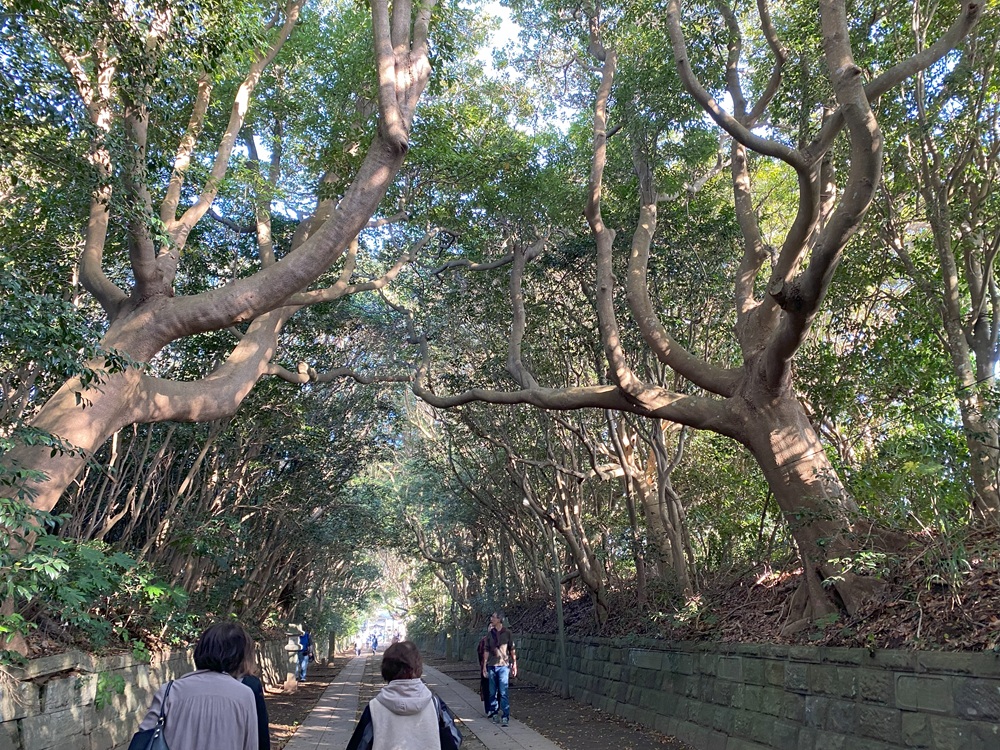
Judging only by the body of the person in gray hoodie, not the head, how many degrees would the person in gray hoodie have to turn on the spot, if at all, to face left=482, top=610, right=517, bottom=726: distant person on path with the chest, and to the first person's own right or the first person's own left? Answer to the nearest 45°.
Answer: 0° — they already face them

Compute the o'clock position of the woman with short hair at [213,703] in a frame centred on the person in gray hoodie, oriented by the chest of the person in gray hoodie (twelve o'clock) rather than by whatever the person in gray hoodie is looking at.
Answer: The woman with short hair is roughly at 8 o'clock from the person in gray hoodie.

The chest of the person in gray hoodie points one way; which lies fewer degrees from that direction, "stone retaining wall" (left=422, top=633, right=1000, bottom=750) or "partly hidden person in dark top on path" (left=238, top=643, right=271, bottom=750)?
the stone retaining wall

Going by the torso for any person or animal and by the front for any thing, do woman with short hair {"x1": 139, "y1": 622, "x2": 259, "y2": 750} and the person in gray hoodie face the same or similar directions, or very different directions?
same or similar directions

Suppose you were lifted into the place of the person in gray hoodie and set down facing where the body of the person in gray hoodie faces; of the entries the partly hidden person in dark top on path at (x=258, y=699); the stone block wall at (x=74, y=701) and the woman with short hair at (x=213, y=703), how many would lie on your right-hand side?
0

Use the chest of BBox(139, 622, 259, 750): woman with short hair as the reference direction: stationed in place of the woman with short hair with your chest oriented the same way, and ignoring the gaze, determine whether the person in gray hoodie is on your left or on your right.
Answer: on your right

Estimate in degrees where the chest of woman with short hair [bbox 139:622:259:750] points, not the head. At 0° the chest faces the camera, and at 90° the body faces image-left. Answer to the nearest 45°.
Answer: approximately 180°

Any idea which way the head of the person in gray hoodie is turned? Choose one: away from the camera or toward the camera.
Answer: away from the camera

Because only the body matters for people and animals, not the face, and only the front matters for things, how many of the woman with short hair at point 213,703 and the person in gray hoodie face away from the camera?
2

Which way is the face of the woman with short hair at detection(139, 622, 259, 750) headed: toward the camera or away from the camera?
away from the camera

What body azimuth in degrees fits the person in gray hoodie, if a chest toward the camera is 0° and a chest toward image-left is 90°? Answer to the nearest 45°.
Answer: approximately 180°

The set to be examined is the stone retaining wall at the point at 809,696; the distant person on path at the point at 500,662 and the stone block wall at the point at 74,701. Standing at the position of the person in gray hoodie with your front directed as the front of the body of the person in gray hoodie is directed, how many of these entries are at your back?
0

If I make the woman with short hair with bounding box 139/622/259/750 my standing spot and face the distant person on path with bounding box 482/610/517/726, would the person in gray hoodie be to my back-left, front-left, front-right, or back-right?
front-right

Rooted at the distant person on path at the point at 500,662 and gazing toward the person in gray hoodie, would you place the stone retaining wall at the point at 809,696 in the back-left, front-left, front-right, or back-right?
front-left
